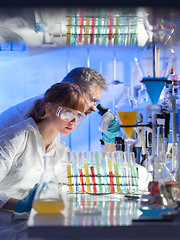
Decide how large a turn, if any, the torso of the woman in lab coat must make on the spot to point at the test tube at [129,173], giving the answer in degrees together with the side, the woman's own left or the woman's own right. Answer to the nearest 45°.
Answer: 0° — they already face it

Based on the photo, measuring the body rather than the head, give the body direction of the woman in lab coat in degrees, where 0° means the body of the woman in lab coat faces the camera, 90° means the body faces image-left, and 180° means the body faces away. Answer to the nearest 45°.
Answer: approximately 315°

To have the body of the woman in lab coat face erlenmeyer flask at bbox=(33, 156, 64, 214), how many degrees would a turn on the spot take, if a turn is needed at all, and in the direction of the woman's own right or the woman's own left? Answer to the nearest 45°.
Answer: approximately 45° to the woman's own right

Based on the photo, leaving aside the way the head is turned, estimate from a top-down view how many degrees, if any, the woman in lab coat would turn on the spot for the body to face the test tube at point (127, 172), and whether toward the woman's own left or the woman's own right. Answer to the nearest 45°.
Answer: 0° — they already face it

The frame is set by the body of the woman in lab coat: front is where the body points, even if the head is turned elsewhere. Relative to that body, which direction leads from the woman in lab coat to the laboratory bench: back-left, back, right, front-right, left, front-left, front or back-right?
front-right
